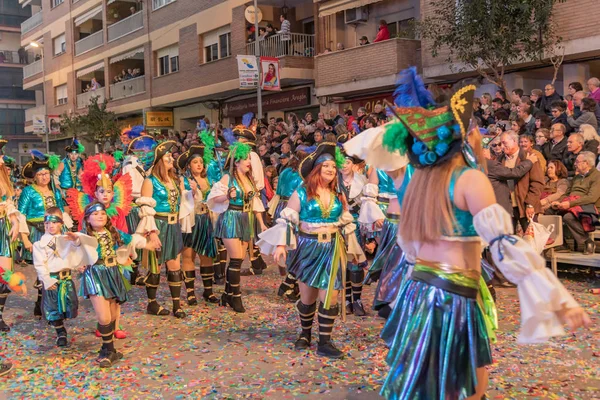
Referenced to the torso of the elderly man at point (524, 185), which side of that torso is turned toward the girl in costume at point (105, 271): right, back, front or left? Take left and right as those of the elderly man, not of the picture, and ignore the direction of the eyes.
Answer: front

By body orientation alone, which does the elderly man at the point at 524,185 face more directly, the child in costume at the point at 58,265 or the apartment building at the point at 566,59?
the child in costume

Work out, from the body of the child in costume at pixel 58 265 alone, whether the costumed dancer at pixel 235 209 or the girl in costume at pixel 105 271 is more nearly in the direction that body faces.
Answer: the girl in costume

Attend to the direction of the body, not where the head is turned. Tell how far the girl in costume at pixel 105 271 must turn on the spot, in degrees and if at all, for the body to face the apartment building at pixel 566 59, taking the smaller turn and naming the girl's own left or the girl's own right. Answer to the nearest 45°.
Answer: approximately 135° to the girl's own left

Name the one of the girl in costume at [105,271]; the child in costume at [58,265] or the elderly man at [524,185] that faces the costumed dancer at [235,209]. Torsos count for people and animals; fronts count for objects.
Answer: the elderly man

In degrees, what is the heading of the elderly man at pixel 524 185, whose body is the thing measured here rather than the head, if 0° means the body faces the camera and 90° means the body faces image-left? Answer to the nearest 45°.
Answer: approximately 45°

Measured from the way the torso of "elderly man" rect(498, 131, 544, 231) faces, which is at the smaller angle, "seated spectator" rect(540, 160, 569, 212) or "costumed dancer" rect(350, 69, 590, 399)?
the costumed dancer

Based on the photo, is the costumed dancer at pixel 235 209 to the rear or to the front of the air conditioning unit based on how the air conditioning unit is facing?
to the front

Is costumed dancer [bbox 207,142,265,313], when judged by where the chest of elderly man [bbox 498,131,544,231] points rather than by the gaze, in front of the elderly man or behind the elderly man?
in front

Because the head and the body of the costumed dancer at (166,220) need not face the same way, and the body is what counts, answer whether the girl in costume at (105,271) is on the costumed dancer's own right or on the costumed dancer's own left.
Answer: on the costumed dancer's own right

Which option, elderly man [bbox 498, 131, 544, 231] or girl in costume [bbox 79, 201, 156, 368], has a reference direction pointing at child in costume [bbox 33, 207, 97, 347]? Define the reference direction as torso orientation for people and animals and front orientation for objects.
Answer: the elderly man

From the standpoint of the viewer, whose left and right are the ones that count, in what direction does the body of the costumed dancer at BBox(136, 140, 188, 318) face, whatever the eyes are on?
facing the viewer and to the right of the viewer

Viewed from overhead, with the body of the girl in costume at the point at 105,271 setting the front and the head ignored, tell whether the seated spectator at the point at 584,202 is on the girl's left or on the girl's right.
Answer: on the girl's left

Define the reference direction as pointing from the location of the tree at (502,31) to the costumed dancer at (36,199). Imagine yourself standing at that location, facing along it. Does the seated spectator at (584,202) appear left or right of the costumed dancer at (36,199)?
left

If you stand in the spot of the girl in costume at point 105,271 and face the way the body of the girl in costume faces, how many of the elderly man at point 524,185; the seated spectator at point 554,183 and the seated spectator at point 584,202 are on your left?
3

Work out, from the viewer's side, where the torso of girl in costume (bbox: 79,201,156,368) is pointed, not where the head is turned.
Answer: toward the camera

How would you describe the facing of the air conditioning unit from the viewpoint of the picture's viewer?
facing the viewer and to the left of the viewer

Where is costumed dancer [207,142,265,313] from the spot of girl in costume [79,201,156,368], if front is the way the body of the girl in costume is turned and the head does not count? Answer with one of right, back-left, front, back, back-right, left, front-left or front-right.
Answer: back-left

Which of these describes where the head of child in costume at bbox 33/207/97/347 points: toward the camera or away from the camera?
toward the camera
